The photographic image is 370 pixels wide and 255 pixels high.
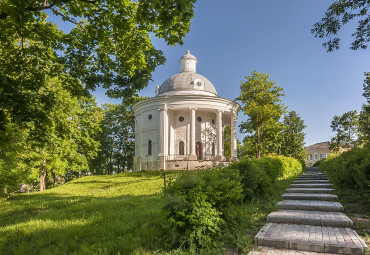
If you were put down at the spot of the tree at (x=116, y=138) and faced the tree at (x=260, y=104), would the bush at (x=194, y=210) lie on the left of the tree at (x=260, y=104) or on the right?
right

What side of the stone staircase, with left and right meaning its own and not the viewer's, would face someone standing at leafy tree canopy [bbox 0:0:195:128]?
right

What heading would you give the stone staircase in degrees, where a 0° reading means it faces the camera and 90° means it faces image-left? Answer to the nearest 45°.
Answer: approximately 0°

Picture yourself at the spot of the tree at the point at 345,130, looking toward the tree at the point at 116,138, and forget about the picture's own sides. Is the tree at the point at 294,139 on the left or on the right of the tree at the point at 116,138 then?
right

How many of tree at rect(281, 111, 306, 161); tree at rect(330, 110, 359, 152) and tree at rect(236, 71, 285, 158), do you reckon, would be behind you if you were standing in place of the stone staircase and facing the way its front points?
3

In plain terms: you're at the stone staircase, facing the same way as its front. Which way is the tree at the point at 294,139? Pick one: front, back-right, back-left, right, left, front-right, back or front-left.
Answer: back

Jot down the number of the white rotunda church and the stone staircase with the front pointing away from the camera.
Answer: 0

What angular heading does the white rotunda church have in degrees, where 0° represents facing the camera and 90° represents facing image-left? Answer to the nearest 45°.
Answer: approximately 315°

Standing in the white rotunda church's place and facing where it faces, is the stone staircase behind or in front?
in front

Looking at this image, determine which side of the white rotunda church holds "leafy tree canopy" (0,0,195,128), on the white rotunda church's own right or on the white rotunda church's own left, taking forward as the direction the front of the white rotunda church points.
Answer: on the white rotunda church's own right
